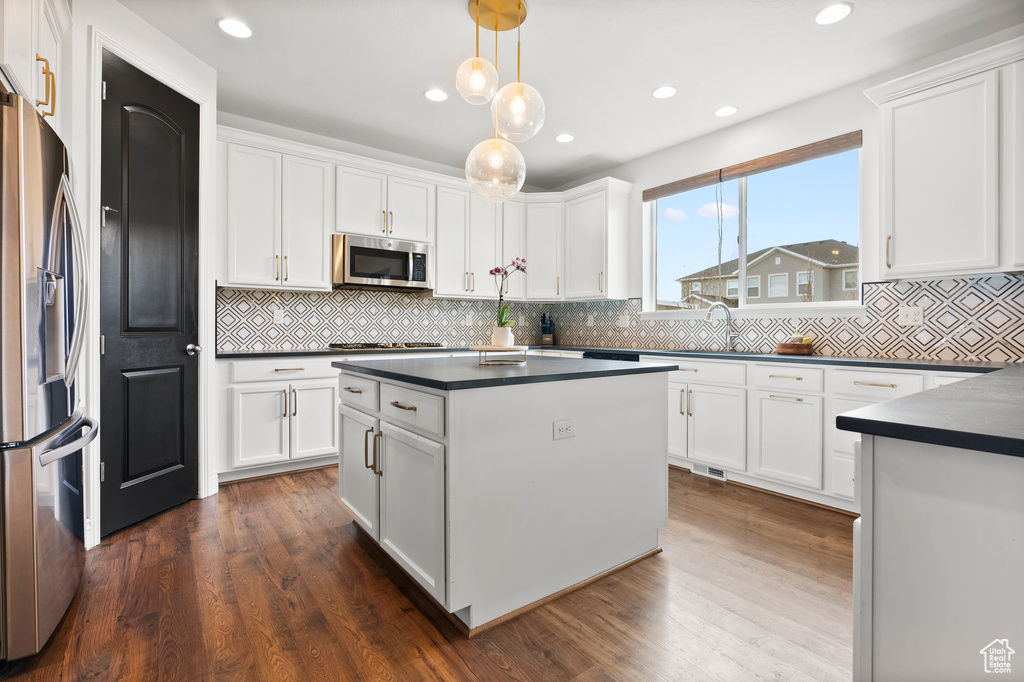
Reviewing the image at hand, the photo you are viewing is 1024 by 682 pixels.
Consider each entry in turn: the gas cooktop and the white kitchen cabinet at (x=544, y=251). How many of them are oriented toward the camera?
2

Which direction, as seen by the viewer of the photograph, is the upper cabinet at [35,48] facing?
facing to the right of the viewer

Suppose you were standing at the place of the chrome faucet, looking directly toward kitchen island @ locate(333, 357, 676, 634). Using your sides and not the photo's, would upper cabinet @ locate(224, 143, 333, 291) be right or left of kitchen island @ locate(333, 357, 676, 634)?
right

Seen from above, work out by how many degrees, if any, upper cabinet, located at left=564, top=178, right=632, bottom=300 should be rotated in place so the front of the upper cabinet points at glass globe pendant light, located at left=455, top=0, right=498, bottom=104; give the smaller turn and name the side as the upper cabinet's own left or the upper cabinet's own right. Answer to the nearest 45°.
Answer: approximately 45° to the upper cabinet's own left

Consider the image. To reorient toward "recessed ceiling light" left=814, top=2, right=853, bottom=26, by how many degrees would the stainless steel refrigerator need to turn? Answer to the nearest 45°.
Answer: approximately 45° to its right

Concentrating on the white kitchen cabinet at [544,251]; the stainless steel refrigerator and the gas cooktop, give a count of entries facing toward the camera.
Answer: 2

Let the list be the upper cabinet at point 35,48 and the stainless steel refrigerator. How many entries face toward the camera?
0

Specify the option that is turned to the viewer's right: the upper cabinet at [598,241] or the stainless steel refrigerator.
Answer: the stainless steel refrigerator
